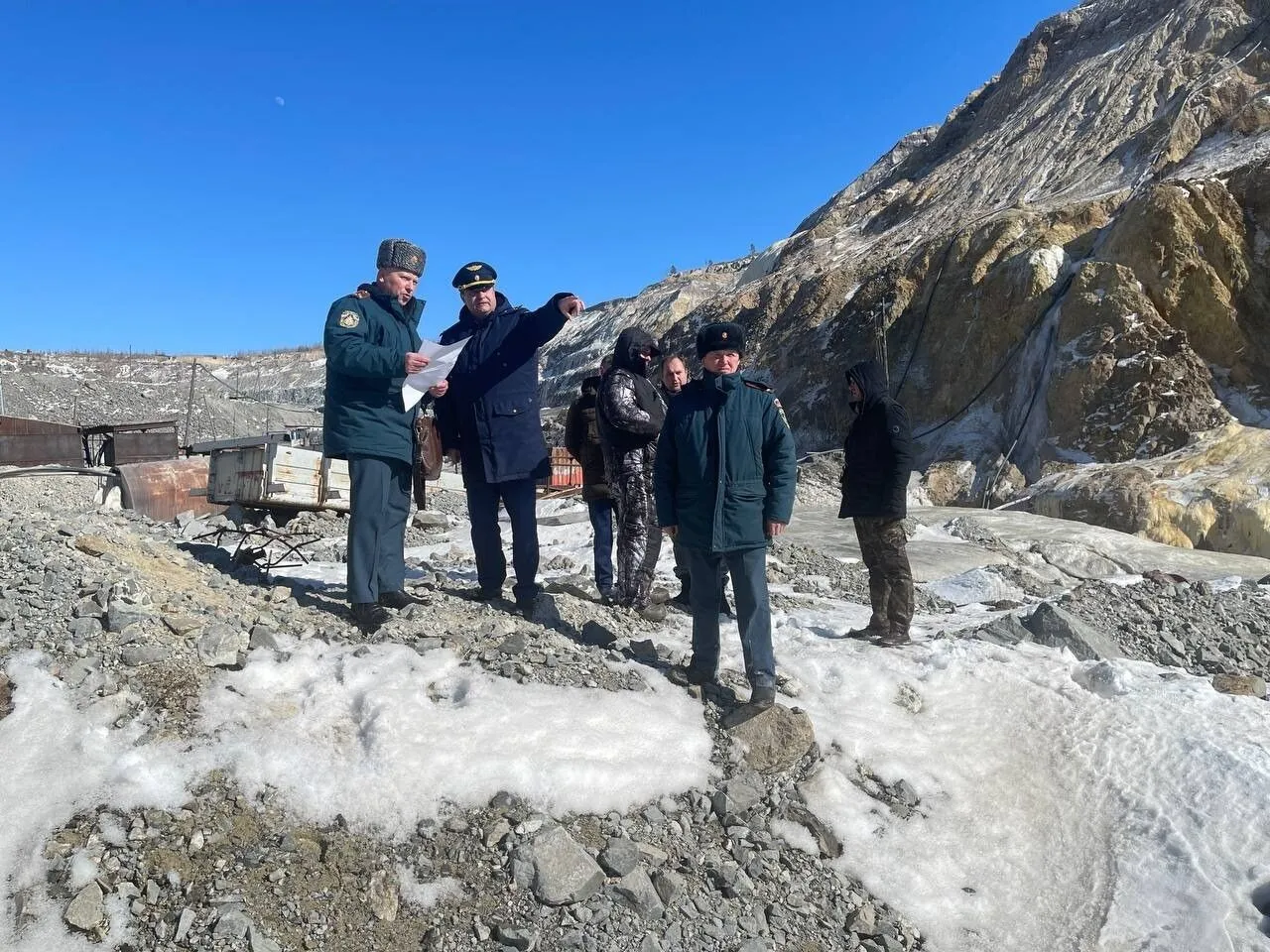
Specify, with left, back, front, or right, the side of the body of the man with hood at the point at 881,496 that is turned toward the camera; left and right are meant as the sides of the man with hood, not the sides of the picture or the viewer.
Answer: left

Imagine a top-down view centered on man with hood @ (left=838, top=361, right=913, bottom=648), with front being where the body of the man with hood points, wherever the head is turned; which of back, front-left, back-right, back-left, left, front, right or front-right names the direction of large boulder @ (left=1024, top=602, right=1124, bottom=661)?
back

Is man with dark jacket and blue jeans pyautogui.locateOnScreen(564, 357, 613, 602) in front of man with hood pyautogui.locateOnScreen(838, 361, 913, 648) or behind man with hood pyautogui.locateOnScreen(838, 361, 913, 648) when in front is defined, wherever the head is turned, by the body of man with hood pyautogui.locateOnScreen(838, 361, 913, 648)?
in front

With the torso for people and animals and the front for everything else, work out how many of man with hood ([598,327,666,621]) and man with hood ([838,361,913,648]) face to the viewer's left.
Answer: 1

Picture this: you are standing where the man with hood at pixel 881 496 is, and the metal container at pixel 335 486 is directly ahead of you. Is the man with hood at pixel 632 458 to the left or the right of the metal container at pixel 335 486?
left

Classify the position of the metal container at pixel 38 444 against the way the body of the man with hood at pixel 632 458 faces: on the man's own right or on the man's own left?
on the man's own left
